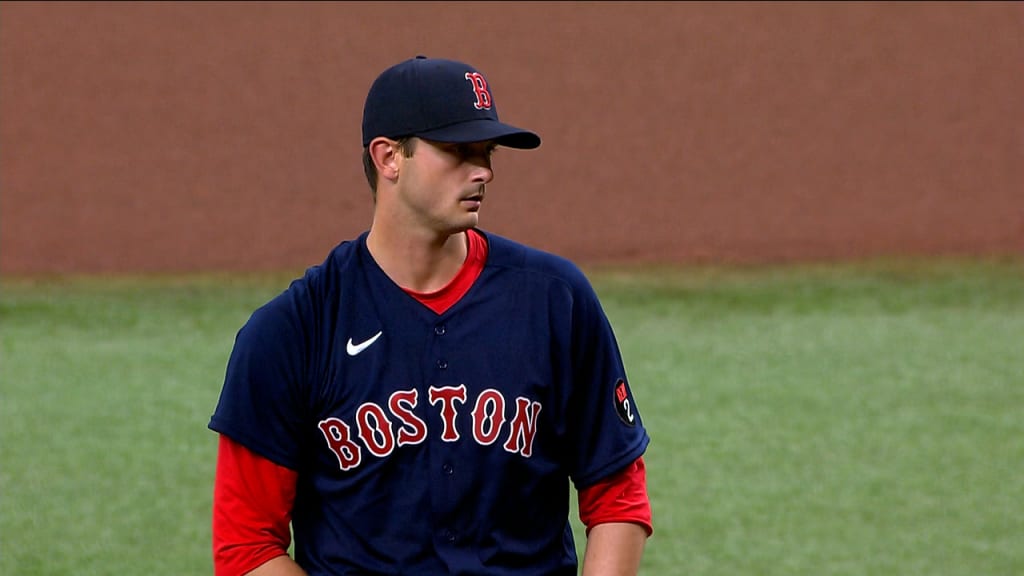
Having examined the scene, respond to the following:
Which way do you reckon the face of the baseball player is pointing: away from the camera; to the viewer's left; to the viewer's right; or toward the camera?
to the viewer's right

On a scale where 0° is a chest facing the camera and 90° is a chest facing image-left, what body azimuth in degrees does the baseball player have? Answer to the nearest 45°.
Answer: approximately 0°
